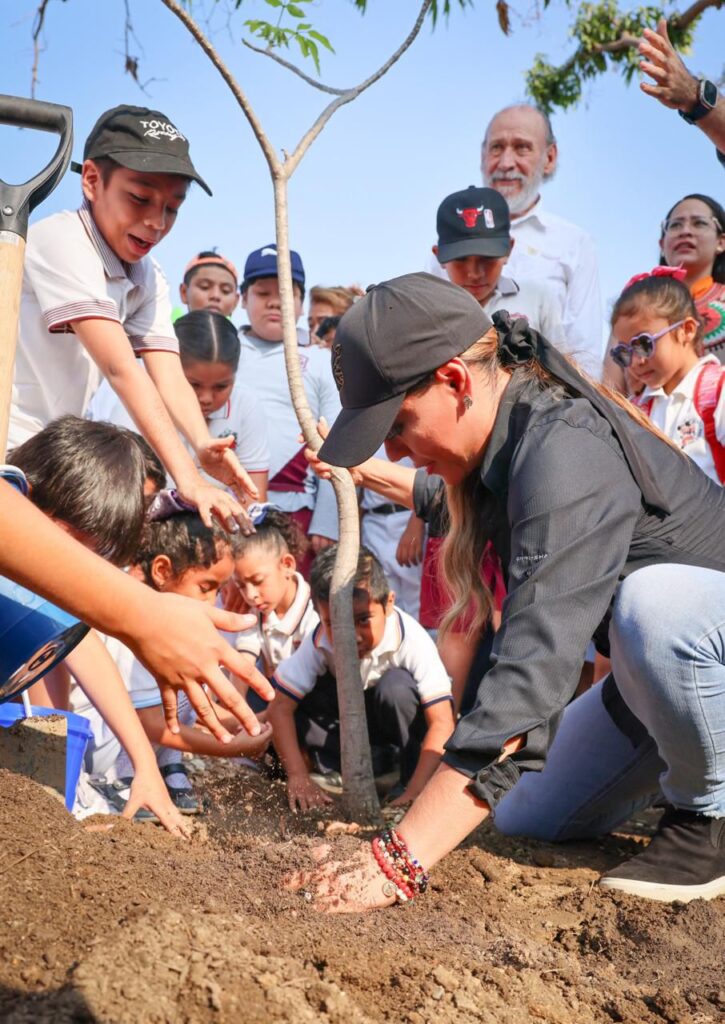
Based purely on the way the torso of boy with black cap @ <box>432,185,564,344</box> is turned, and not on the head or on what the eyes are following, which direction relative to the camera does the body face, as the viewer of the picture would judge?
toward the camera

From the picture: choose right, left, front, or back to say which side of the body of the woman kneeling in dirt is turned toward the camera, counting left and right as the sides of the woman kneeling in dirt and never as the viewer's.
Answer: left

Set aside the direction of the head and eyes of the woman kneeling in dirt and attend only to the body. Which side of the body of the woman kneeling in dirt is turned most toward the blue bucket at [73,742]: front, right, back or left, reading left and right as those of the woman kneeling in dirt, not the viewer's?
front

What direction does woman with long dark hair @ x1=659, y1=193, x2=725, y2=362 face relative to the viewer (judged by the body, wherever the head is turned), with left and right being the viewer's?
facing the viewer and to the left of the viewer

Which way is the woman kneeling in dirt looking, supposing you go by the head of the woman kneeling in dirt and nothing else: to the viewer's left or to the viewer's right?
to the viewer's left

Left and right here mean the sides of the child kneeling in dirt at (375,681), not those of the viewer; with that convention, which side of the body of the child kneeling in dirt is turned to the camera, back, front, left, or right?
front

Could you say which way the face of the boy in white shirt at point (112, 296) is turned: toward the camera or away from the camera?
toward the camera

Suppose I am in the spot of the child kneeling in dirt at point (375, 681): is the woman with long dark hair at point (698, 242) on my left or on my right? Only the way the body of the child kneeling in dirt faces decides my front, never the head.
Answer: on my left

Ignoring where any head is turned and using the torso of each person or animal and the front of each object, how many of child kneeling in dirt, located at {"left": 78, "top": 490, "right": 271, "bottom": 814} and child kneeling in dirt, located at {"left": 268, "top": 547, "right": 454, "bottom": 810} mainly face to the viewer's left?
0

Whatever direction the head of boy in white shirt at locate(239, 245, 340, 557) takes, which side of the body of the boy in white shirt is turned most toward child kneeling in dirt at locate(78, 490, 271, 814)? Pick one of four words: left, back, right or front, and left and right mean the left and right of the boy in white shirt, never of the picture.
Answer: front

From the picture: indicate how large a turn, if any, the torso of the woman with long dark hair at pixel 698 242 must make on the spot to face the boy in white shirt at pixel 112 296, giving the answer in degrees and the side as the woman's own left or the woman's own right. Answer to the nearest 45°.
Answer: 0° — they already face them

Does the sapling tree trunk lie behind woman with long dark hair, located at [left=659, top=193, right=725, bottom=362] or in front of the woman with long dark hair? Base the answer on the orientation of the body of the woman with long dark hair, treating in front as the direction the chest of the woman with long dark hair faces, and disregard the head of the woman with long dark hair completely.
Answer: in front

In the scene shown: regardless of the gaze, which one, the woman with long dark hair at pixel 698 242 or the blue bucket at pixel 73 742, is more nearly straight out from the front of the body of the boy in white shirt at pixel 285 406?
the blue bucket
